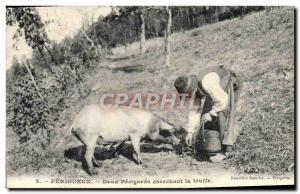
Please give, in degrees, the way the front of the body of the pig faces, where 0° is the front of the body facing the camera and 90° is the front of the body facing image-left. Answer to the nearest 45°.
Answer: approximately 270°

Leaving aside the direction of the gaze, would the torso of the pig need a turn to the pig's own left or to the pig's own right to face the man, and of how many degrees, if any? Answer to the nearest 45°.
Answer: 0° — it already faces them
